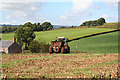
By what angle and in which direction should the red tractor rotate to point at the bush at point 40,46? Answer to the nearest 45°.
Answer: approximately 135° to its right

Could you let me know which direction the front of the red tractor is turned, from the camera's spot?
facing the viewer and to the left of the viewer
